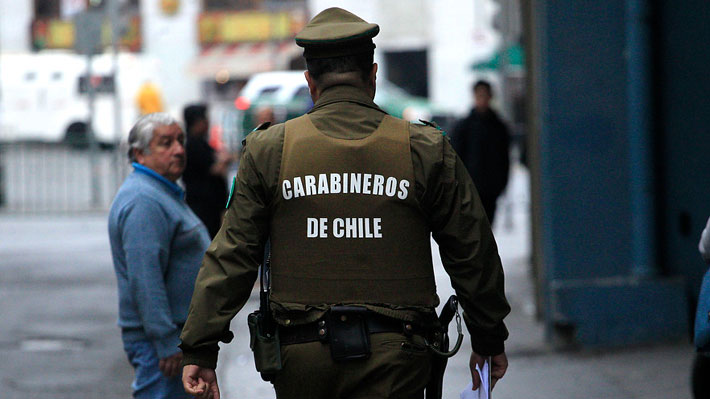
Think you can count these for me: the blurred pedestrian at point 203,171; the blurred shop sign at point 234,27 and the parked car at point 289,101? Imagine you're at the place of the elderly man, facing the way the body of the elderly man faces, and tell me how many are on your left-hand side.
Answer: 3

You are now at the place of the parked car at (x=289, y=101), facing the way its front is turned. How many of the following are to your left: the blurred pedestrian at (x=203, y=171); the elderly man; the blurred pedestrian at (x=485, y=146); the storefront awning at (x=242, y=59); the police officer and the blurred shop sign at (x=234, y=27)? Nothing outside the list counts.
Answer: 2

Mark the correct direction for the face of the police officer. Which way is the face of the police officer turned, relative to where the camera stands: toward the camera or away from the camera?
away from the camera

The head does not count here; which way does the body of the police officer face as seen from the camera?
away from the camera

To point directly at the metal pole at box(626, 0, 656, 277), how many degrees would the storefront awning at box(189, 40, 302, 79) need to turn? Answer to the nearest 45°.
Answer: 0° — it already faces it

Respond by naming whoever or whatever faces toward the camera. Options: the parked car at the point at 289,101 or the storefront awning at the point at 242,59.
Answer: the storefront awning

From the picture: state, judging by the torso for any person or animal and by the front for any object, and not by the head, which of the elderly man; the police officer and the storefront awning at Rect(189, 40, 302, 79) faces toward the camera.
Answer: the storefront awning

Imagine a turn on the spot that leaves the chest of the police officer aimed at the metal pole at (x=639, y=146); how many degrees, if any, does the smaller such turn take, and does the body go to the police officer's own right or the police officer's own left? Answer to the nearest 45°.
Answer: approximately 45° to the police officer's own right

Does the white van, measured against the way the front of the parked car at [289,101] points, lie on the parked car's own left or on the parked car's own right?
on the parked car's own left

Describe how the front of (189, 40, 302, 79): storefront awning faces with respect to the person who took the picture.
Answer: facing the viewer

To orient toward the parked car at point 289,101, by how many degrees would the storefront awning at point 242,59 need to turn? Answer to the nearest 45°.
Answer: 0° — it already faces it

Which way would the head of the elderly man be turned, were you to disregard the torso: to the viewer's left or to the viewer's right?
to the viewer's right

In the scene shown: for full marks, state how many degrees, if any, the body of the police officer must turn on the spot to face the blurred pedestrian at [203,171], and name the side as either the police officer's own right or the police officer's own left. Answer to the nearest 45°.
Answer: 0° — they already face them

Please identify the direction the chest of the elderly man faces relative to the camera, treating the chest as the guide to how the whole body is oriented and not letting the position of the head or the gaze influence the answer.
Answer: to the viewer's right
